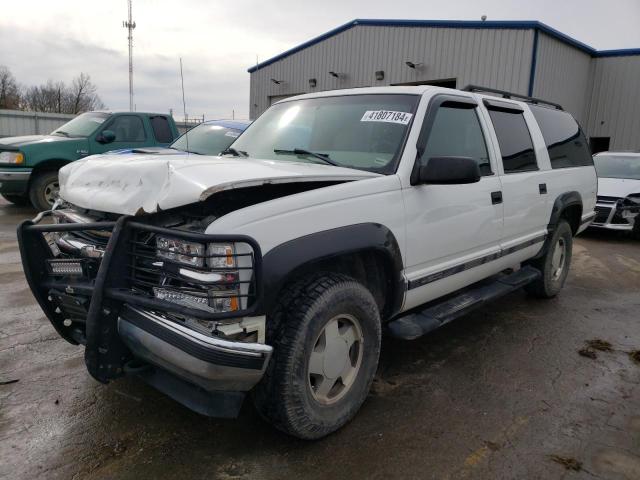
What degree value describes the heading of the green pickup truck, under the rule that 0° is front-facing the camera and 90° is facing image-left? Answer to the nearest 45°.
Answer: approximately 45°

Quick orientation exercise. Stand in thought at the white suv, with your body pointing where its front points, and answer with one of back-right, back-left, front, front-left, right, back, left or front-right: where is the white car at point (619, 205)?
back

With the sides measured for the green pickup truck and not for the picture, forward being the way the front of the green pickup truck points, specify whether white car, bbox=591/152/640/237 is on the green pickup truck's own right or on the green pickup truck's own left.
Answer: on the green pickup truck's own left

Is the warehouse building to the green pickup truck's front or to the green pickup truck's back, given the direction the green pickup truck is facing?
to the back

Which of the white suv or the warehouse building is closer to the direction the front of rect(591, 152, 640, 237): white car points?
the white suv

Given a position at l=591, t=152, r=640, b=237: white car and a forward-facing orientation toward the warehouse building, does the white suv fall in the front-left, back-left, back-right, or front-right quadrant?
back-left

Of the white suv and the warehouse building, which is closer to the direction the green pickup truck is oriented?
the white suv

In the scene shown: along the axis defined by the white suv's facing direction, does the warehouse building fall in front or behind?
behind

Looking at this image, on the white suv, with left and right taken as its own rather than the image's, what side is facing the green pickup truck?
right
